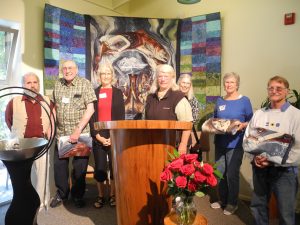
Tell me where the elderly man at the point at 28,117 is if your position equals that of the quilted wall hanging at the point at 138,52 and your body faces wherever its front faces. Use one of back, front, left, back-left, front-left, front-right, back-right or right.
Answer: front-right

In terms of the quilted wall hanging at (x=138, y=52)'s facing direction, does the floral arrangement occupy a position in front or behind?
in front

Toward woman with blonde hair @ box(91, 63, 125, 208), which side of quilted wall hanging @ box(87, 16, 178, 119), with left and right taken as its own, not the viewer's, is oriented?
front

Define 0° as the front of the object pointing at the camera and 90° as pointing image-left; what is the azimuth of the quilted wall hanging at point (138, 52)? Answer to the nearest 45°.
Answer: approximately 0°

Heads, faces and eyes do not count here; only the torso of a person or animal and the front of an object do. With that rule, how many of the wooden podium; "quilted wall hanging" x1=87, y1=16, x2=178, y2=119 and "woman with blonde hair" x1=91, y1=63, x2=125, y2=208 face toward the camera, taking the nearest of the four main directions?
3

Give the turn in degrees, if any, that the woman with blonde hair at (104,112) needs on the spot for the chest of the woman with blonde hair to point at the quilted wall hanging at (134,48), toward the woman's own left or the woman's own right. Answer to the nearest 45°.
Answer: approximately 135° to the woman's own left

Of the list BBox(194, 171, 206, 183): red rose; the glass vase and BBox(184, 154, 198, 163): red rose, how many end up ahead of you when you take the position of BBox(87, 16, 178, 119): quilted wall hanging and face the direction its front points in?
3

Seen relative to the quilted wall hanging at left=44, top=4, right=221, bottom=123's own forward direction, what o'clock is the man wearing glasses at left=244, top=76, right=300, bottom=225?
The man wearing glasses is roughly at 11 o'clock from the quilted wall hanging.
